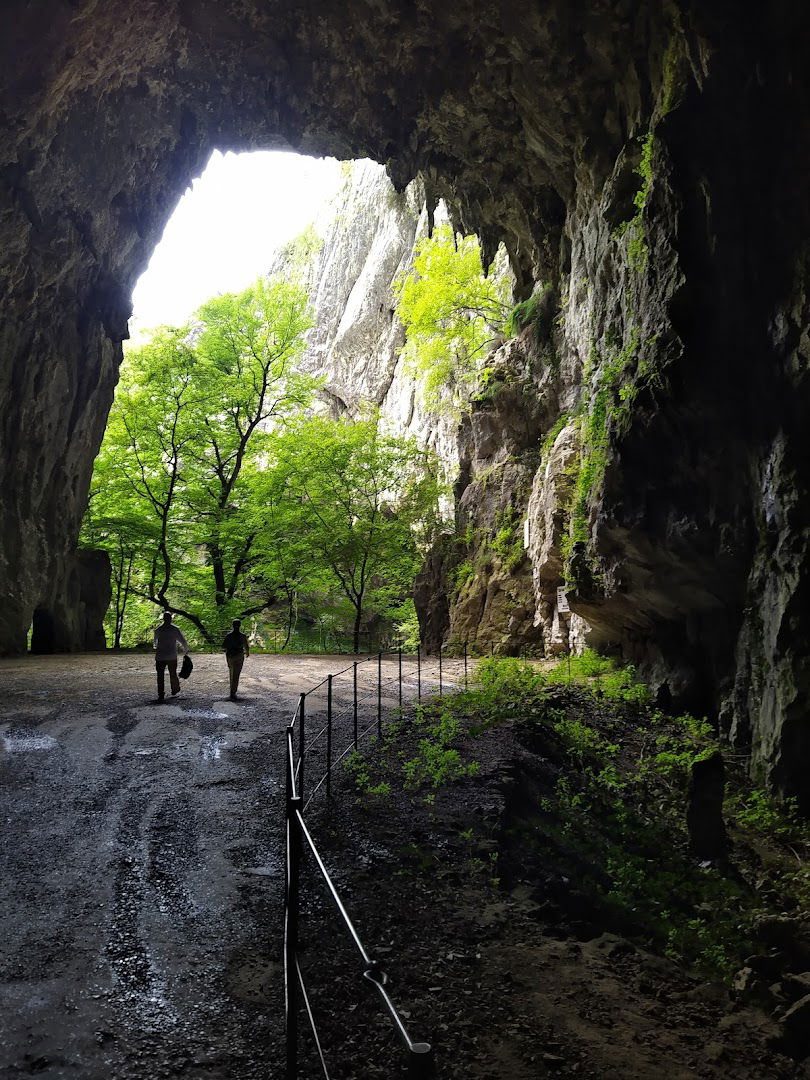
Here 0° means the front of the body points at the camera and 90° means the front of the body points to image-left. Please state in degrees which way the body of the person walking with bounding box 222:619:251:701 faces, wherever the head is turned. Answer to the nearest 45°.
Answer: approximately 180°

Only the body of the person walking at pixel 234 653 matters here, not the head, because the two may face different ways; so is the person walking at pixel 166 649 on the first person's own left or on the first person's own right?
on the first person's own left

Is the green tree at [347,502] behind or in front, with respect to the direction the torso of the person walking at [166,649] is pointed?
in front

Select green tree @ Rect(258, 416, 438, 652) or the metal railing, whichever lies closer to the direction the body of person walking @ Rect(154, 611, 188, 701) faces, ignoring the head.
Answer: the green tree

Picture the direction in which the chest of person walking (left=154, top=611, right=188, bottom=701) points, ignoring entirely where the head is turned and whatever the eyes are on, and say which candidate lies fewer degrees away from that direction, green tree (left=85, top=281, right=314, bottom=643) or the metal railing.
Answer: the green tree

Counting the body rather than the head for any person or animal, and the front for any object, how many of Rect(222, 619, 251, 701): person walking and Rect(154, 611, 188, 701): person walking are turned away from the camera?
2

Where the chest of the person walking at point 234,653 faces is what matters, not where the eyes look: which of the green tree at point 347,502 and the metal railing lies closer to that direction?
the green tree

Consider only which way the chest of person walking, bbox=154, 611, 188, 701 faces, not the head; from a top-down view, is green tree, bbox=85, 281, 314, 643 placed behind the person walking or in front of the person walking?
in front

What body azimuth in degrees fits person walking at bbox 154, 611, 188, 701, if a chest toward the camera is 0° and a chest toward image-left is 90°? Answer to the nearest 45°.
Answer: approximately 180°
